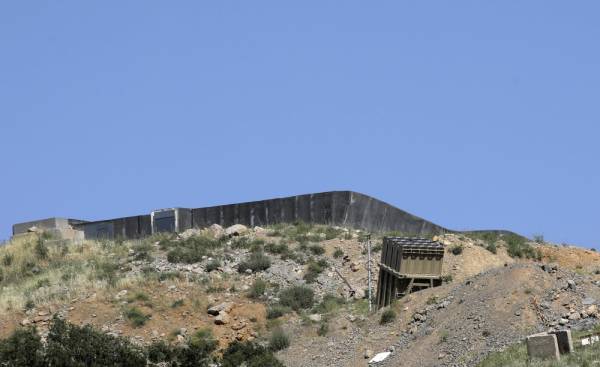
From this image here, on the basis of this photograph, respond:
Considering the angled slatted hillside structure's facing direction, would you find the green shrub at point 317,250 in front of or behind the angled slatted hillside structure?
behind

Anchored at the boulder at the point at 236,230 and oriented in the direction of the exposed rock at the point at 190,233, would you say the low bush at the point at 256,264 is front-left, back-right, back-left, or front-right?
back-left

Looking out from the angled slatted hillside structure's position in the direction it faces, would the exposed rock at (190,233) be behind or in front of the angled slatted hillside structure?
behind
